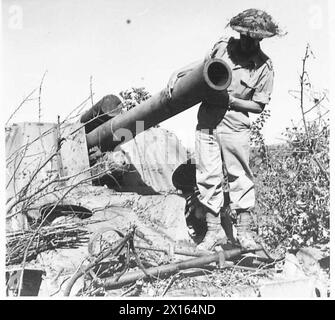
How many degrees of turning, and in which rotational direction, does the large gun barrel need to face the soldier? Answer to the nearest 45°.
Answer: approximately 45° to its left

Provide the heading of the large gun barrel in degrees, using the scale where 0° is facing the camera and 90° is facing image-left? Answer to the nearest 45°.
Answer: approximately 315°

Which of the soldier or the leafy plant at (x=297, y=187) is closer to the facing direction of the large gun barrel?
the soldier

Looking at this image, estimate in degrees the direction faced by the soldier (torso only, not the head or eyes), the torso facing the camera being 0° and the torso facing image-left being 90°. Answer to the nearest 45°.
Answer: approximately 0°

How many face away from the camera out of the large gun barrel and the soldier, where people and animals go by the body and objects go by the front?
0

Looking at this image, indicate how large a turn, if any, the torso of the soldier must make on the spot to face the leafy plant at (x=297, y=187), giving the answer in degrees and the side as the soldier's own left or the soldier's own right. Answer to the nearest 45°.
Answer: approximately 135° to the soldier's own left

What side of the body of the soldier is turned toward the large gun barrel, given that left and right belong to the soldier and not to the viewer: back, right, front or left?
right
